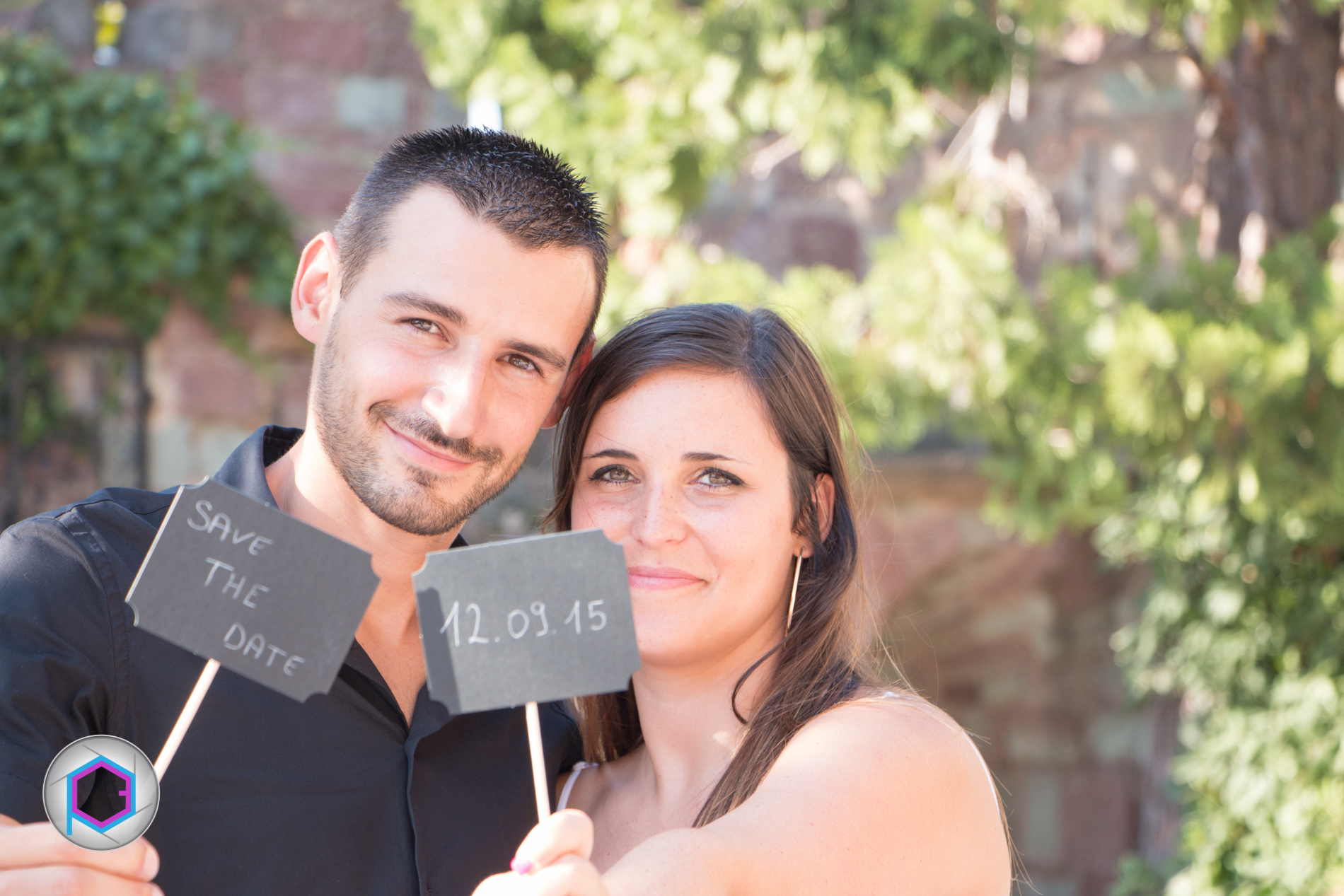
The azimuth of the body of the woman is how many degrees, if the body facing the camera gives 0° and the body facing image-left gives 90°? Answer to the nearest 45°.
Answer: approximately 45°
